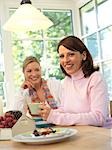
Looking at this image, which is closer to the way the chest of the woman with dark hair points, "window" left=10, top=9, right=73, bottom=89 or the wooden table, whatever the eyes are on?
the wooden table

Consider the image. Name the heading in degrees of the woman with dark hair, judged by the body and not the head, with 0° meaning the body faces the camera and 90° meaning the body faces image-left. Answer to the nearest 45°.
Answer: approximately 45°

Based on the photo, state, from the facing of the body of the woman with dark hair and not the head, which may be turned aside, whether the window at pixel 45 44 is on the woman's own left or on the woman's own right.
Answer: on the woman's own right
